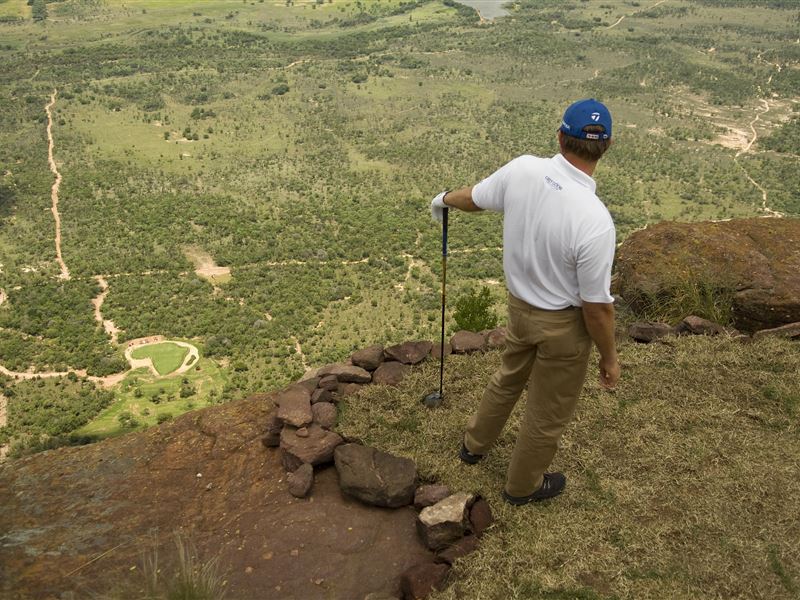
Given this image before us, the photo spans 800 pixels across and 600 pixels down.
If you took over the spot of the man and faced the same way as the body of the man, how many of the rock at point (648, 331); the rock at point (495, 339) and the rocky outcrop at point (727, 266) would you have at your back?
0

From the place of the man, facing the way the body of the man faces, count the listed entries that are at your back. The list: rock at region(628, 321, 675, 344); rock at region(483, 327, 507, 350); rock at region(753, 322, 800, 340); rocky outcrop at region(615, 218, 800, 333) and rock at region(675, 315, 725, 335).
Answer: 0

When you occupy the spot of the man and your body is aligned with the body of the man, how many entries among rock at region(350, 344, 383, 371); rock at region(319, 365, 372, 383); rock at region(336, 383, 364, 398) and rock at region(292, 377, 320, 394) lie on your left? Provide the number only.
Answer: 4

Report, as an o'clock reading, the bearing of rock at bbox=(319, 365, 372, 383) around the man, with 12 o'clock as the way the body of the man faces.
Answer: The rock is roughly at 9 o'clock from the man.

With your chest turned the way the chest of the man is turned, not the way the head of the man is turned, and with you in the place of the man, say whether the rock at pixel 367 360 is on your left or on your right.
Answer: on your left

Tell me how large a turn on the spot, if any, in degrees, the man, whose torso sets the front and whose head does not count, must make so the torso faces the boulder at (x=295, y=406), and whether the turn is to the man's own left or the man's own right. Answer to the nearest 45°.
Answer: approximately 90° to the man's own left

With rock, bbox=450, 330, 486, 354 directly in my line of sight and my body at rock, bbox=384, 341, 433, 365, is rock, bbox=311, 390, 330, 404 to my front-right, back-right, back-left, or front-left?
back-right

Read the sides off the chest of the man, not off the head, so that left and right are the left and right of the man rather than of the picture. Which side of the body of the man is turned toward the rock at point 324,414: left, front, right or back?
left

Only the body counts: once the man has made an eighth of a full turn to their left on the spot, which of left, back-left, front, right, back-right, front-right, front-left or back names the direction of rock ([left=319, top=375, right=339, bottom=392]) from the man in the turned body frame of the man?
front-left

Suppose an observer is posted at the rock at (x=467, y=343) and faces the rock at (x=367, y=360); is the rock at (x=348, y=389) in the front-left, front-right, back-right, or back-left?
front-left

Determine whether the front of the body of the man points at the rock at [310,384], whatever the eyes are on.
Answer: no
